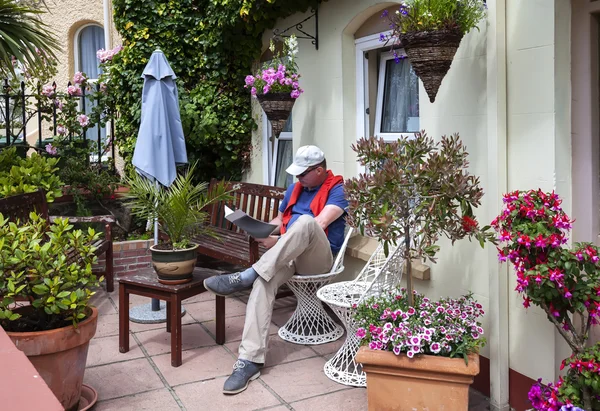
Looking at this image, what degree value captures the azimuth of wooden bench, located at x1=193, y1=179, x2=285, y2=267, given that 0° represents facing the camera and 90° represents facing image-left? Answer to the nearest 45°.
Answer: approximately 45°

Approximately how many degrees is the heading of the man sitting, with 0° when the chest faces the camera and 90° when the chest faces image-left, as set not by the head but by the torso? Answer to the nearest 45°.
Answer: approximately 45°

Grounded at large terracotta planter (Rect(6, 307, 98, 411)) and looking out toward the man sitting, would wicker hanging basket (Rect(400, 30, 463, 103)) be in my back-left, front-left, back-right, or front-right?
front-right

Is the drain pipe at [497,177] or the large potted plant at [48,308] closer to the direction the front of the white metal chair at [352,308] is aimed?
the large potted plant

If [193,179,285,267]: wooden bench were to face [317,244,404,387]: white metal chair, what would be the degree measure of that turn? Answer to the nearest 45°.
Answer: approximately 45° to its left

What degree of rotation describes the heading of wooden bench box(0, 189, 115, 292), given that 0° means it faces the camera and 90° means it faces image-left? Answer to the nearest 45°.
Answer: approximately 315°

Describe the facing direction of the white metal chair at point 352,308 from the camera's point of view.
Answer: facing to the left of the viewer

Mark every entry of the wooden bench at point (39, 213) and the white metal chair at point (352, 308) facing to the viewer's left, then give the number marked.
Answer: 1

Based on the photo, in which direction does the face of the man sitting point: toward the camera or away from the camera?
toward the camera

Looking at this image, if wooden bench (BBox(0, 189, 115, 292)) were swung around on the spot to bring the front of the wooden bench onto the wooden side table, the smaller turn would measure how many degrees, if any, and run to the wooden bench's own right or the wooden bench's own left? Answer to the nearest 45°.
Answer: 0° — it already faces it

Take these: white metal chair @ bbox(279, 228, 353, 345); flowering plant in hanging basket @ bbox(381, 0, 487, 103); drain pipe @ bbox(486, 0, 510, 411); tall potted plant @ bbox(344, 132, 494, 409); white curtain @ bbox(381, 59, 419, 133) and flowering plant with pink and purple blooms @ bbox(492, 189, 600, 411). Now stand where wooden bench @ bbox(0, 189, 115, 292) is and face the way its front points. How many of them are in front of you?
6

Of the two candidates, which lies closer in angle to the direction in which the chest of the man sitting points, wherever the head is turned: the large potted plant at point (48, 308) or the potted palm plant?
the large potted plant

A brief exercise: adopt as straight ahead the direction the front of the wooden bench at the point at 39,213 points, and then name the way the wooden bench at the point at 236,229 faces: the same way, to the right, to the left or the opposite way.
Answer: to the right
